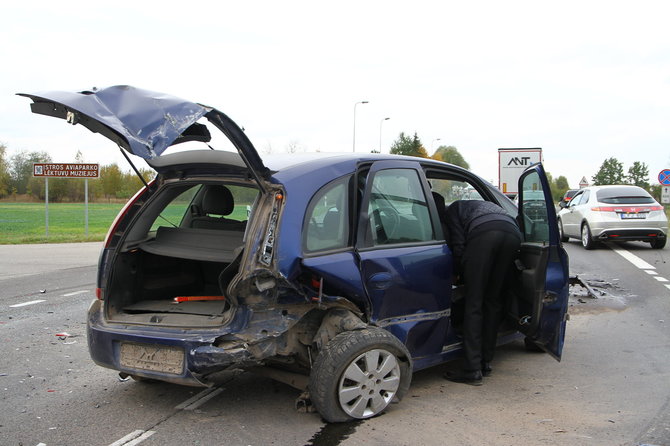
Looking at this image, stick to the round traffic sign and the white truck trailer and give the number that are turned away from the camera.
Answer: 1

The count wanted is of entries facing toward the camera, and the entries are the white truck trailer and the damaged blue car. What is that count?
0

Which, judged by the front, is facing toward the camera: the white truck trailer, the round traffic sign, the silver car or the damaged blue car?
the round traffic sign

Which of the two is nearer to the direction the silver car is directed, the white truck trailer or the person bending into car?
the white truck trailer

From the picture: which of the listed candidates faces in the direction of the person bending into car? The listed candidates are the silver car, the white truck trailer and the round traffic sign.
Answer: the round traffic sign

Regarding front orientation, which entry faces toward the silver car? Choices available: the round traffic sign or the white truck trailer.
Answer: the round traffic sign

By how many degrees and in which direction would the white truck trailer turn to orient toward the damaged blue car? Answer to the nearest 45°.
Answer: approximately 180°

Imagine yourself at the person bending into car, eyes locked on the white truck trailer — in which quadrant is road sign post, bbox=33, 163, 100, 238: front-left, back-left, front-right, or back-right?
front-left

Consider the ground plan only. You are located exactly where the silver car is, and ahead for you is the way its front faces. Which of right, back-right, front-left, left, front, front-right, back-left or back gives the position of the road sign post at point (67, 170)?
front-left

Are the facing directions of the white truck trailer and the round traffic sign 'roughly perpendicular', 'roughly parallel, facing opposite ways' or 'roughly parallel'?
roughly parallel, facing opposite ways

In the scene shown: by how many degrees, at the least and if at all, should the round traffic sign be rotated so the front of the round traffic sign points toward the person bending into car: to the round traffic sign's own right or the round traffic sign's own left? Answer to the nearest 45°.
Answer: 0° — it already faces them

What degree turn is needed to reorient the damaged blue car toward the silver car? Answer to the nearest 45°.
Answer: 0° — it already faces it

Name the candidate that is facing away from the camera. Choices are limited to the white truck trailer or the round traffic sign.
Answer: the white truck trailer

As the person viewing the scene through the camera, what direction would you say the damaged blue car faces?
facing away from the viewer and to the right of the viewer

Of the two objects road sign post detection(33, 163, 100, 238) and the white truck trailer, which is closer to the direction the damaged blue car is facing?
the white truck trailer

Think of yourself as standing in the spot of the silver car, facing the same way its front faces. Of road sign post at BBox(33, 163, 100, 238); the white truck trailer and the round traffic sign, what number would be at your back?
0

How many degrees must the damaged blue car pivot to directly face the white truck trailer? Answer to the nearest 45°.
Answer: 0° — it already faces it

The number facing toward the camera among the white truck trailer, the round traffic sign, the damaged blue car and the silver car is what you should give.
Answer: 1

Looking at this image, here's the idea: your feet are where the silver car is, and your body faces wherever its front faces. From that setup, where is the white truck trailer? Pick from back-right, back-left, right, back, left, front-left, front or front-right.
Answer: front

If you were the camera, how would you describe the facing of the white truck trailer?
facing away from the viewer

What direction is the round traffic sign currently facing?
toward the camera

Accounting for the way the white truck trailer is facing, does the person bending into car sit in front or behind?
behind
